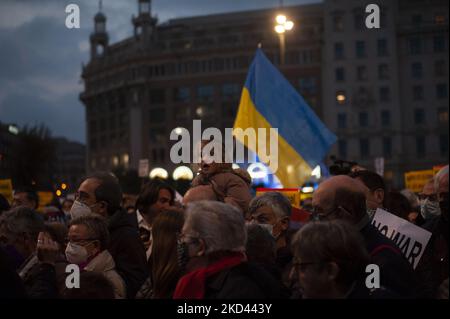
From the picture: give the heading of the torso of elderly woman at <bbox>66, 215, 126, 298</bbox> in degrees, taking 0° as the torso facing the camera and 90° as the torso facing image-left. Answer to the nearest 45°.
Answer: approximately 45°

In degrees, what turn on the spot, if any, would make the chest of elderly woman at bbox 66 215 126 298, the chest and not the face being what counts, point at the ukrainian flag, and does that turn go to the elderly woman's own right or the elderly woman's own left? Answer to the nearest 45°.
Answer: approximately 180°

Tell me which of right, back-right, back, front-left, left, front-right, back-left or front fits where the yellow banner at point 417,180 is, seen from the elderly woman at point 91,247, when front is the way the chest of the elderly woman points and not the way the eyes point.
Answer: back

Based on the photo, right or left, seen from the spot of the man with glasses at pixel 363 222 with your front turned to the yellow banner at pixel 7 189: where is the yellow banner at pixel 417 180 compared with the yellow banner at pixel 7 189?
right

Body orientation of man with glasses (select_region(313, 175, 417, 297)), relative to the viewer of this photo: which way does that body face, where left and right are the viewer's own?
facing to the left of the viewer

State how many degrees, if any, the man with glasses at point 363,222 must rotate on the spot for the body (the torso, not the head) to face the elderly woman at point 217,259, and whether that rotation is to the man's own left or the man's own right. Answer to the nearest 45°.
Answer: approximately 45° to the man's own left
